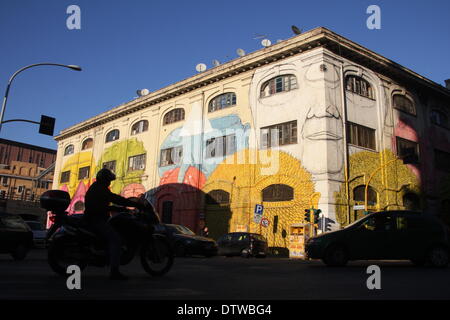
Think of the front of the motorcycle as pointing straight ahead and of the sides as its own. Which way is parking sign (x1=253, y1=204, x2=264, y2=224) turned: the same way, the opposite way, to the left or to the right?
to the right

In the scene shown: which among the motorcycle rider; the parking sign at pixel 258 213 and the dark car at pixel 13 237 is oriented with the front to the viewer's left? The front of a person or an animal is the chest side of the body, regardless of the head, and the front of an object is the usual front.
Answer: the dark car

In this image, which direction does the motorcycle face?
to the viewer's right

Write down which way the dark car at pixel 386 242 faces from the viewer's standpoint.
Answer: facing to the left of the viewer

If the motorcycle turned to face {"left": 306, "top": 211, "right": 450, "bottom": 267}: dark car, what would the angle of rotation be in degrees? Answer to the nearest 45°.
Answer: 0° — it already faces it

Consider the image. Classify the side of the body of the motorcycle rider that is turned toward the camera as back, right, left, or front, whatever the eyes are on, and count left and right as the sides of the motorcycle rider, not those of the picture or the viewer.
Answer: right

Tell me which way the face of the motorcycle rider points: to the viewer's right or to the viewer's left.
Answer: to the viewer's right

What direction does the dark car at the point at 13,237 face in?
to the viewer's left

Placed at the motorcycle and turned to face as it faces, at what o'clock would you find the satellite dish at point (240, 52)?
The satellite dish is roughly at 10 o'clock from the motorcycle.
